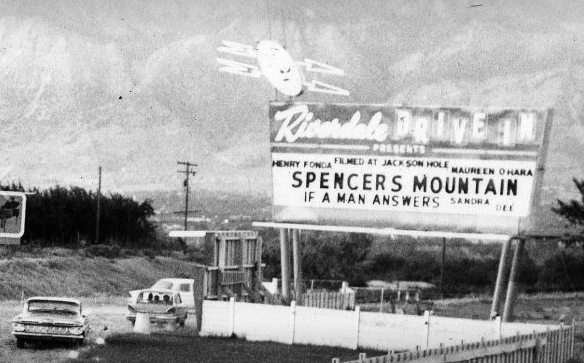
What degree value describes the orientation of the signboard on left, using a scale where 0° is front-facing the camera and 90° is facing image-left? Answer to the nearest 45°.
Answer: approximately 0°

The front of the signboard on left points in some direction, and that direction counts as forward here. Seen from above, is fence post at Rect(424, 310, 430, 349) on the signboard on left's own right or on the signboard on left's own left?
on the signboard on left's own left

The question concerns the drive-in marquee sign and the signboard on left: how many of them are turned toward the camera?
2
